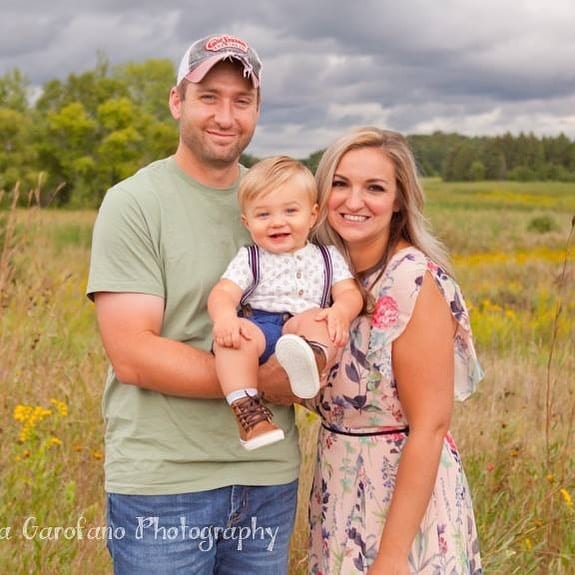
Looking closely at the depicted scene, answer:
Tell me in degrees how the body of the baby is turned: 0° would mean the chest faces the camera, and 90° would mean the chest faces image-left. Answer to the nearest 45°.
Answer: approximately 0°

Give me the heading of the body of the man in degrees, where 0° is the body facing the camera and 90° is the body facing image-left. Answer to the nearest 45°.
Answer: approximately 315°
